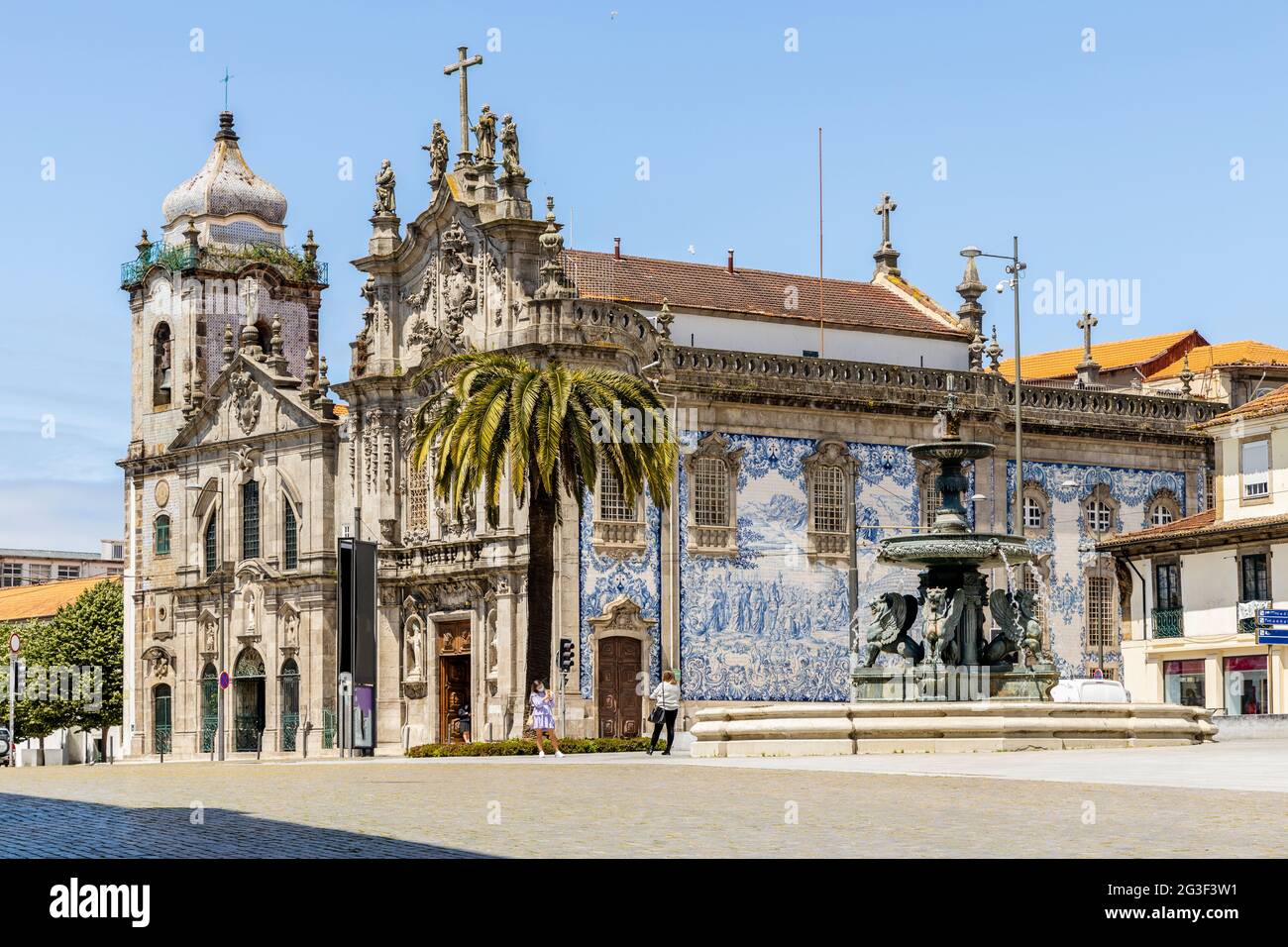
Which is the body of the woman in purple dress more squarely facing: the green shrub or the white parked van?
the white parked van

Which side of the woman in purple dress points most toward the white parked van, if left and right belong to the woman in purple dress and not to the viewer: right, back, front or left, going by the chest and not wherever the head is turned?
left

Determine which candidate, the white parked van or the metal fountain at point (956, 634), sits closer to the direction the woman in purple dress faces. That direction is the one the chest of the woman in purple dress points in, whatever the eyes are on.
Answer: the metal fountain

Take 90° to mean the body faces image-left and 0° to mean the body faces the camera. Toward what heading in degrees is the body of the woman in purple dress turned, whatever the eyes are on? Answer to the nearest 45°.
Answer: approximately 315°

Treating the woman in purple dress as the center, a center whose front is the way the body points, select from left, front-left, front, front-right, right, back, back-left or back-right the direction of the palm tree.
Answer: back-left

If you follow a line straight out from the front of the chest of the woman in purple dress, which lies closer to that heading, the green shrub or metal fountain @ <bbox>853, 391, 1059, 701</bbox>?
the metal fountain
